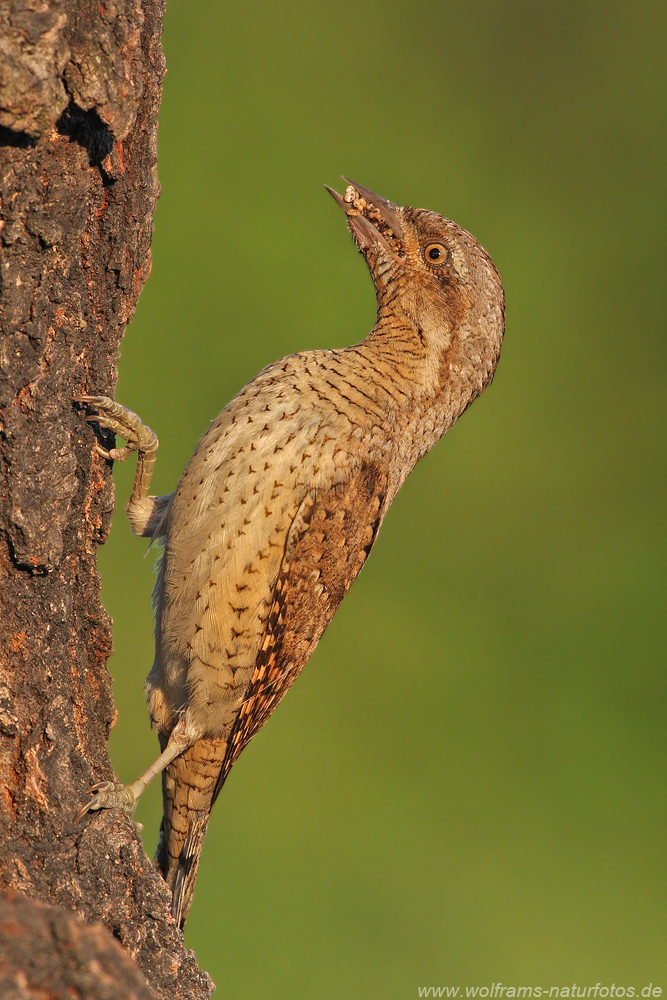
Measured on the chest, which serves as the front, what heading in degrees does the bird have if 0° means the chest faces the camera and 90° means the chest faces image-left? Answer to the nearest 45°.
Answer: approximately 90°
